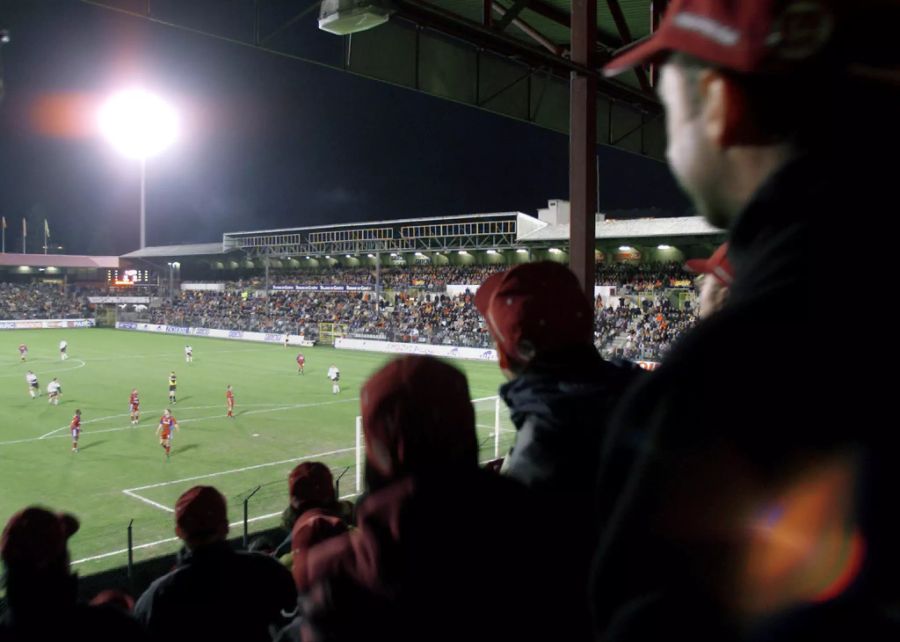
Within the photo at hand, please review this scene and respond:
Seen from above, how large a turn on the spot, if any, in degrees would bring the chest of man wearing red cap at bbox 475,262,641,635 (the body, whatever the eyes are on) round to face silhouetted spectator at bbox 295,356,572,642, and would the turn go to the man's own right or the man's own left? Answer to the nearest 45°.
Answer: approximately 135° to the man's own left

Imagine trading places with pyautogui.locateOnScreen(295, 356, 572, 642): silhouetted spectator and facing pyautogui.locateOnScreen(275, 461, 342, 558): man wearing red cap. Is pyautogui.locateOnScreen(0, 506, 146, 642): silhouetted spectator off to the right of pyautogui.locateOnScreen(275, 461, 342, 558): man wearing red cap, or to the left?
left

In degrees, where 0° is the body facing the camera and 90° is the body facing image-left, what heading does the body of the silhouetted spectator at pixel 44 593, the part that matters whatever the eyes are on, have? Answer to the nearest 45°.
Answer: approximately 225°

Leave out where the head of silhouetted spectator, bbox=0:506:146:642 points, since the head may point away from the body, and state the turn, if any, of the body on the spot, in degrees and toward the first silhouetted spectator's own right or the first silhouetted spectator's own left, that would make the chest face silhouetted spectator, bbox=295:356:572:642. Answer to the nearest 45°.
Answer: approximately 135° to the first silhouetted spectator's own right

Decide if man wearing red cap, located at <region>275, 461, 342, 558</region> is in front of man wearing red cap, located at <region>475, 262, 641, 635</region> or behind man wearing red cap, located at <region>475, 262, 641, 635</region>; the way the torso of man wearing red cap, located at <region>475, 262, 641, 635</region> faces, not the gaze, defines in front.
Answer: in front

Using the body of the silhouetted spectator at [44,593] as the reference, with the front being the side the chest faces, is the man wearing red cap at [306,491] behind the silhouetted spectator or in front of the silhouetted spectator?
in front

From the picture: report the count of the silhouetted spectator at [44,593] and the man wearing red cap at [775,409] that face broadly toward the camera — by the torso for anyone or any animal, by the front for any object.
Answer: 0

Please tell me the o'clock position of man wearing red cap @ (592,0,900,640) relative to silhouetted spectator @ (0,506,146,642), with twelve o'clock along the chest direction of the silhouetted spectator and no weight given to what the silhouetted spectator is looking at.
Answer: The man wearing red cap is roughly at 4 o'clock from the silhouetted spectator.

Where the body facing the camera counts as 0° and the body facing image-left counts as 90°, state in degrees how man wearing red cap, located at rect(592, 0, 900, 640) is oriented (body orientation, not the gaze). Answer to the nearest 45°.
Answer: approximately 135°

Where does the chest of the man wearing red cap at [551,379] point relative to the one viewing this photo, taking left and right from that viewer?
facing away from the viewer and to the left of the viewer

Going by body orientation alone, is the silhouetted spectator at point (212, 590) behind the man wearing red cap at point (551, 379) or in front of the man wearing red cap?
in front

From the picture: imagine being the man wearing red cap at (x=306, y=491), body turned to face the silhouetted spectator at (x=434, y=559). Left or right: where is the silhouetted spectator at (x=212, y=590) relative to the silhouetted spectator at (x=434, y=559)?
right

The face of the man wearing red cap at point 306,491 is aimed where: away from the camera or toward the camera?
away from the camera

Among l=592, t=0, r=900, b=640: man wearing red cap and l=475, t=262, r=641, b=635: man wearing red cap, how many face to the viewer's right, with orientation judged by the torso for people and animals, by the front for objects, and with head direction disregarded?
0
